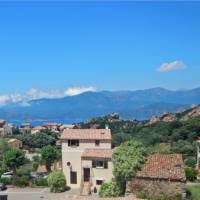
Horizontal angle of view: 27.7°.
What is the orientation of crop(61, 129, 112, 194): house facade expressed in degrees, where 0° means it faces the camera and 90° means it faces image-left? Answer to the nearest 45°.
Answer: approximately 0°

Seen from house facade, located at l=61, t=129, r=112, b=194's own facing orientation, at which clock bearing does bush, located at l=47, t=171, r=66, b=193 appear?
The bush is roughly at 3 o'clock from the house facade.

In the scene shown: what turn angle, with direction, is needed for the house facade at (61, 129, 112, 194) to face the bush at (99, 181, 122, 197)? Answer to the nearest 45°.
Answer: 0° — it already faces it

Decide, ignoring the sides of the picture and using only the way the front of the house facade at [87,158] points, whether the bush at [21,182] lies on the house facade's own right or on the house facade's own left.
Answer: on the house facade's own right

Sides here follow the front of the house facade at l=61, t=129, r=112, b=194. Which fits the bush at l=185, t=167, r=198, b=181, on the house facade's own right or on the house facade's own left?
on the house facade's own left
